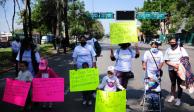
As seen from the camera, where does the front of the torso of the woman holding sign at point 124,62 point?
toward the camera

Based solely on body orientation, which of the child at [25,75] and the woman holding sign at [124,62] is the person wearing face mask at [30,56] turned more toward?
the child

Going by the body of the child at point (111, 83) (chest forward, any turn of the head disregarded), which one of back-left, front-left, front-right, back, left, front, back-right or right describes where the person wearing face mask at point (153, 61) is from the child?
back-left

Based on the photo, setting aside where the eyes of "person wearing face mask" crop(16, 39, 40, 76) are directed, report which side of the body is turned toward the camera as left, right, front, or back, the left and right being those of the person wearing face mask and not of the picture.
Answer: front

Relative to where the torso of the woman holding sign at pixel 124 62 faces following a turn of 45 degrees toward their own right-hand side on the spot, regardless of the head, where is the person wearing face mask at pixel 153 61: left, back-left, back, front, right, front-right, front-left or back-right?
back-left

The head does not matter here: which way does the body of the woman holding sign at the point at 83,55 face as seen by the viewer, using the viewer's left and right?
facing the viewer

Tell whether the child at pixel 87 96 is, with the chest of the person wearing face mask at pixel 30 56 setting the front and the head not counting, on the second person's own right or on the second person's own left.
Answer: on the second person's own left

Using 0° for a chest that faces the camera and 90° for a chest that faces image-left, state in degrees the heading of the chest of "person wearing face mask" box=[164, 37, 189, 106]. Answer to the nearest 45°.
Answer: approximately 0°

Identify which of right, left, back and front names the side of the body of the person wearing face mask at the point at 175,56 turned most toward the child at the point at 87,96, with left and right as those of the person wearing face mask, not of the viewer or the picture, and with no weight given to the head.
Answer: right

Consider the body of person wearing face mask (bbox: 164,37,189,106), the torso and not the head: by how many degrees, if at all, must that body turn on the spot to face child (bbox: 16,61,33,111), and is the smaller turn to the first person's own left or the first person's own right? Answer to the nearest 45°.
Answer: approximately 45° to the first person's own right

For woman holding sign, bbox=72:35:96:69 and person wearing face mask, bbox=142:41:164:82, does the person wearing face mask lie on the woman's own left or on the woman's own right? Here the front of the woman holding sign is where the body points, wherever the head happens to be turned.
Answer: on the woman's own left

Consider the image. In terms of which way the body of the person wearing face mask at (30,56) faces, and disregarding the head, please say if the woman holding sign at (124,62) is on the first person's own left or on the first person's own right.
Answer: on the first person's own left

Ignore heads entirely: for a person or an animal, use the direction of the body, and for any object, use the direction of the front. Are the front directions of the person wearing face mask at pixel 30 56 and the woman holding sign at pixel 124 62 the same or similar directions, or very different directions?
same or similar directions

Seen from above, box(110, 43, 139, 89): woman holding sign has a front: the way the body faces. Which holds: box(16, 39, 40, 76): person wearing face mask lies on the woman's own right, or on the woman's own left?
on the woman's own right
